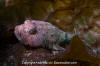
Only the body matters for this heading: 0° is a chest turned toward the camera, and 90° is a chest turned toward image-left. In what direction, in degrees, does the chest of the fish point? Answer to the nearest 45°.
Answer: approximately 90°
